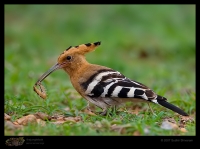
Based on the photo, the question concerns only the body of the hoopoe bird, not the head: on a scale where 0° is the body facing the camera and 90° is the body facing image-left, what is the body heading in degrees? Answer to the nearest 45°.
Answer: approximately 90°
